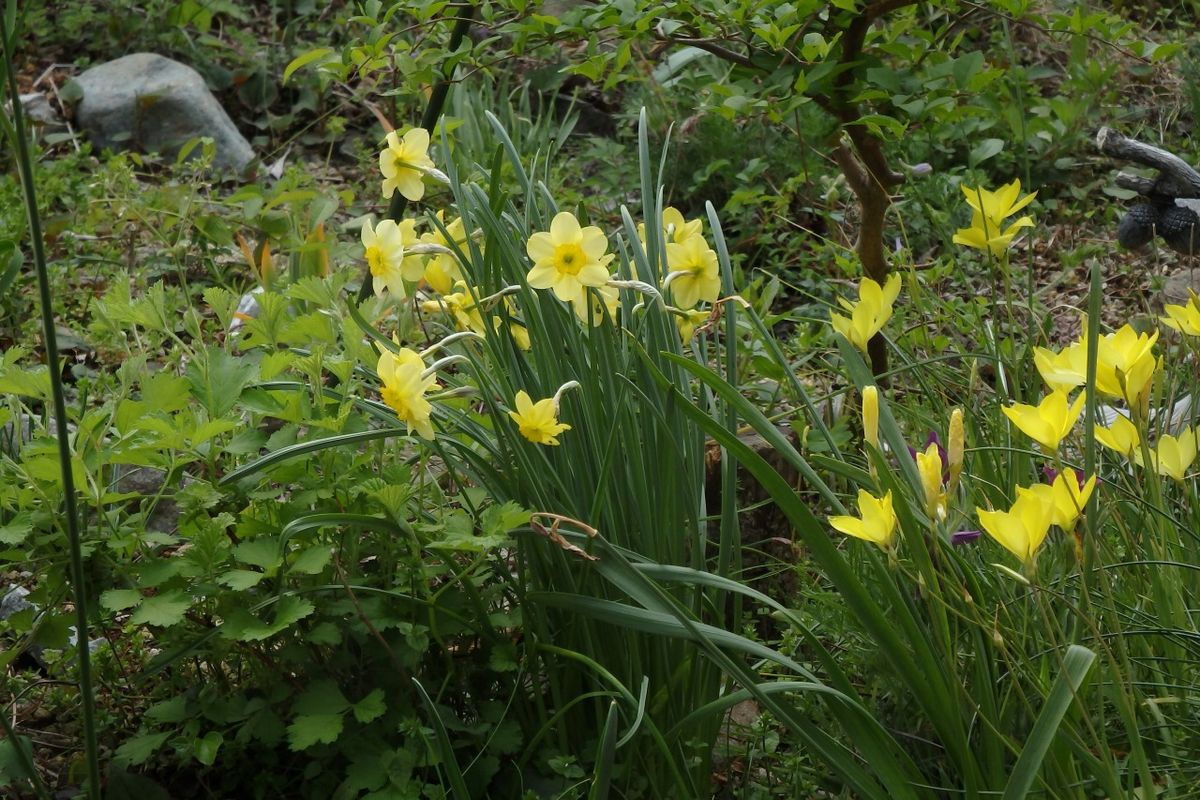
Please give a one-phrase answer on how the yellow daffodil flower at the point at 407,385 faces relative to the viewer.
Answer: facing the viewer and to the left of the viewer

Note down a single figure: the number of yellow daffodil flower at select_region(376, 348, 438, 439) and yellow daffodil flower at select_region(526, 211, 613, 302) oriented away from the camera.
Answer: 0

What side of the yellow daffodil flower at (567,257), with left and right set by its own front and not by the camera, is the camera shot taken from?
front

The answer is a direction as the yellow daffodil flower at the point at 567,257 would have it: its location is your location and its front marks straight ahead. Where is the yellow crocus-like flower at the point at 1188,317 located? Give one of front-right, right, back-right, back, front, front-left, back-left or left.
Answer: left

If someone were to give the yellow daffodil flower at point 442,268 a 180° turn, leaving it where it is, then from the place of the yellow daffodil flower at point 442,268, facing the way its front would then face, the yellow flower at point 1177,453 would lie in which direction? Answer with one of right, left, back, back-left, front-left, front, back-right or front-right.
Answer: right

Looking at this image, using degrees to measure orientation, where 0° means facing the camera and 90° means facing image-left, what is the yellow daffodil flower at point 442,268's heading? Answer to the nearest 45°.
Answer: approximately 45°
